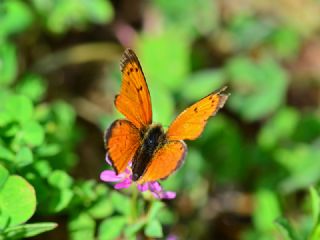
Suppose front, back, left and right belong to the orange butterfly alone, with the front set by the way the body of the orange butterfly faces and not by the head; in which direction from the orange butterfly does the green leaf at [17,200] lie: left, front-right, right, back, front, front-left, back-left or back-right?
back-left

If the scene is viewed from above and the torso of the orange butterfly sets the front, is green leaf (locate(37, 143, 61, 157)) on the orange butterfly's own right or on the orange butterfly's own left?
on the orange butterfly's own left

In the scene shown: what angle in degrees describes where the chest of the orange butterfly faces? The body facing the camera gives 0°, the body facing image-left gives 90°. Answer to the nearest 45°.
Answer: approximately 225°
